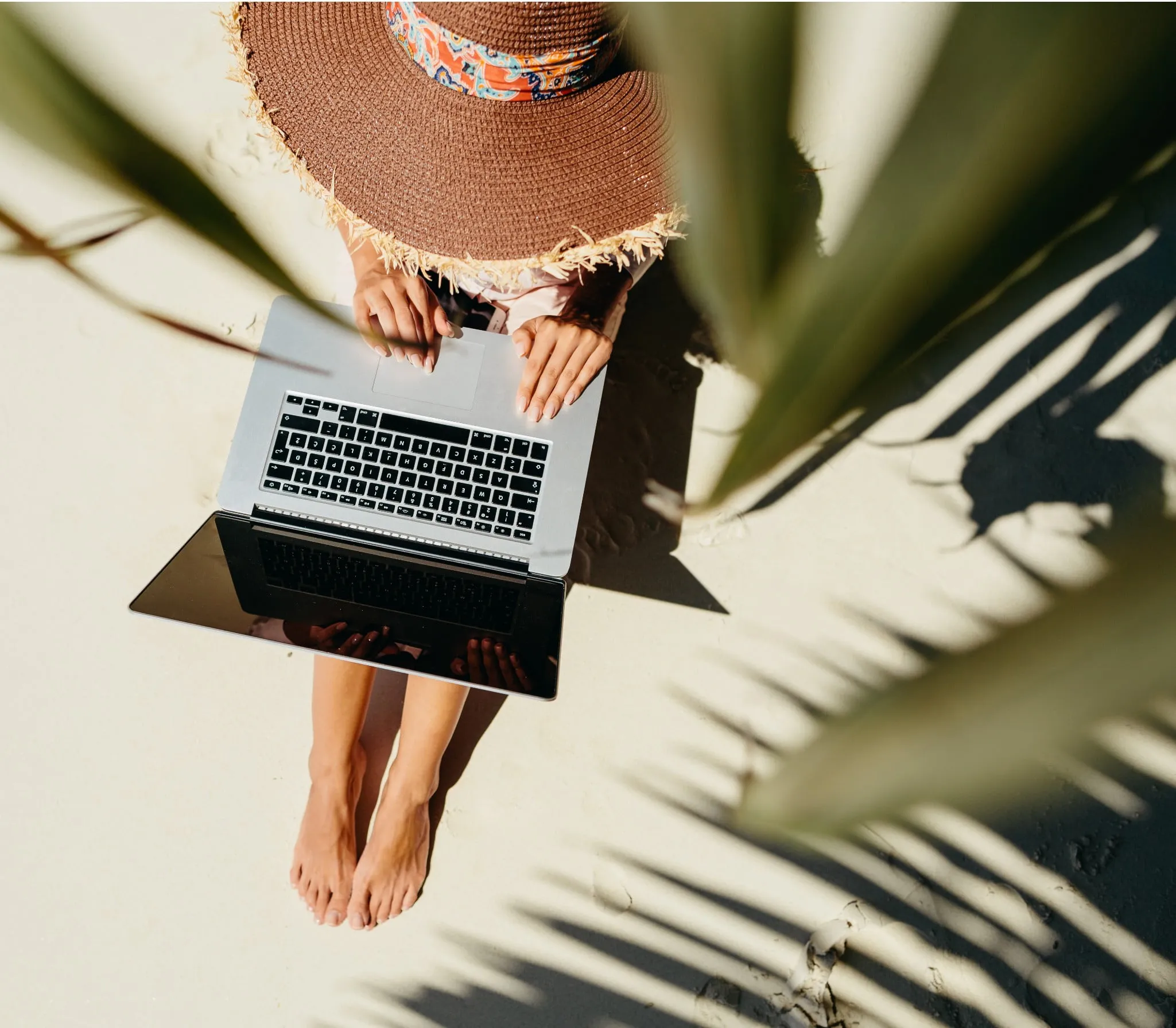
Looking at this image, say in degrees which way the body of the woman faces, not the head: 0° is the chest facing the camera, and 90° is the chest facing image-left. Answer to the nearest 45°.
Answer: approximately 0°
